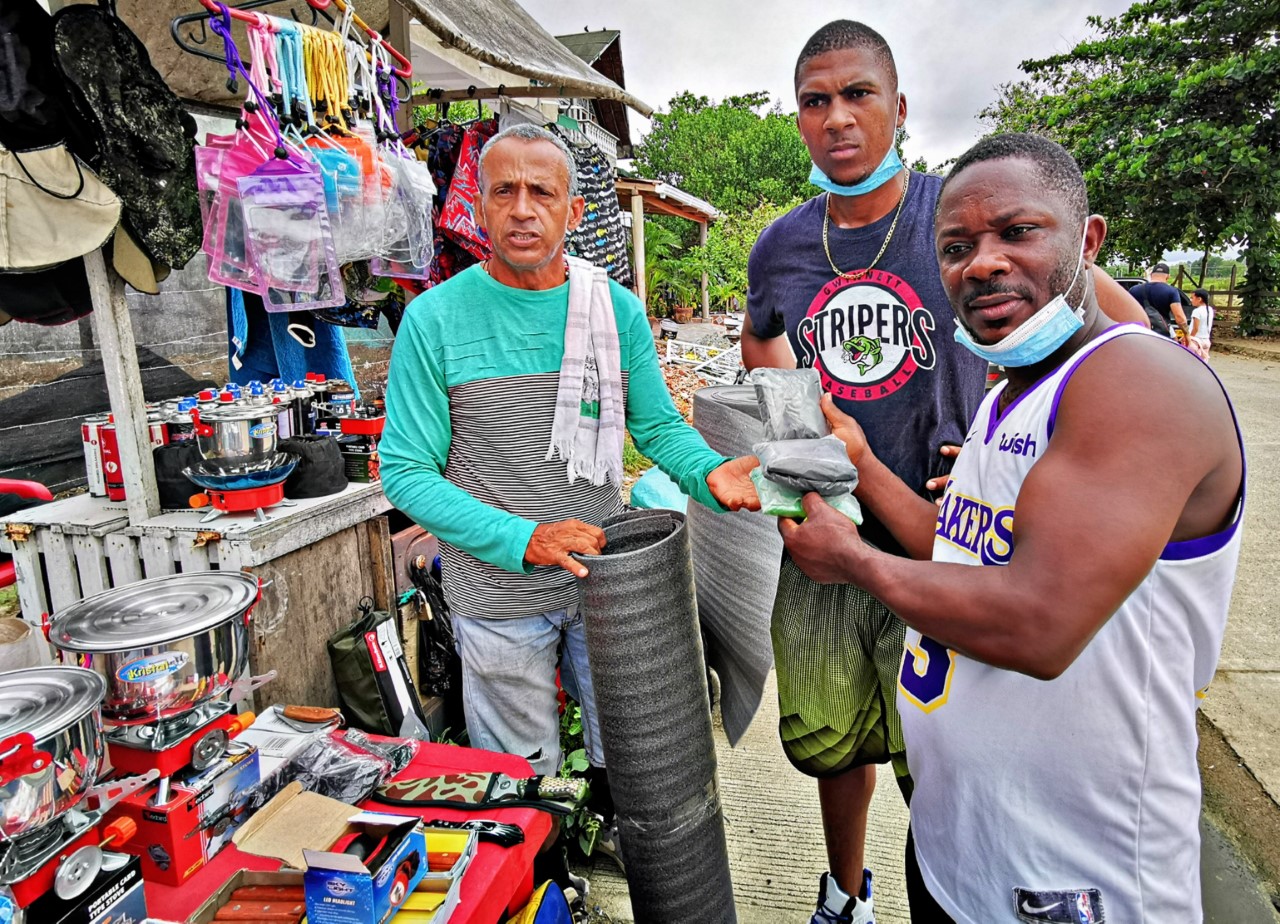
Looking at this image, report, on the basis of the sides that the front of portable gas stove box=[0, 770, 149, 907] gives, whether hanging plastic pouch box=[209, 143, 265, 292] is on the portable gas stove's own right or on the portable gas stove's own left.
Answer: on the portable gas stove's own left

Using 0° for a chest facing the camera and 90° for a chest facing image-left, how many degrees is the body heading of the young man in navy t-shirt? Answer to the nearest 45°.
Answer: approximately 0°

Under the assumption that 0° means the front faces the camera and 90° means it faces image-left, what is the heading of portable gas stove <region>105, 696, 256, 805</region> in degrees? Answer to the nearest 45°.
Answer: approximately 315°

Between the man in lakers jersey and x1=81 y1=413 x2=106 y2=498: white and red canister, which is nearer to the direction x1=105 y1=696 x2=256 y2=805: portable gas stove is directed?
the man in lakers jersey

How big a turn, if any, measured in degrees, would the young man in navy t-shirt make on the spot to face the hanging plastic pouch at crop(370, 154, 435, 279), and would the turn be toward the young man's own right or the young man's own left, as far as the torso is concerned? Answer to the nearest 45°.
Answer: approximately 90° to the young man's own right

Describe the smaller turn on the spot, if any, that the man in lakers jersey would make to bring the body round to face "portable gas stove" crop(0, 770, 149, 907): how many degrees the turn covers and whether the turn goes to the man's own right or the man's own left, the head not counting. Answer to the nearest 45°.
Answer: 0° — they already face it

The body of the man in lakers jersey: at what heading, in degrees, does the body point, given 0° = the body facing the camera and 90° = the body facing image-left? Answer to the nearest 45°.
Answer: approximately 45°
